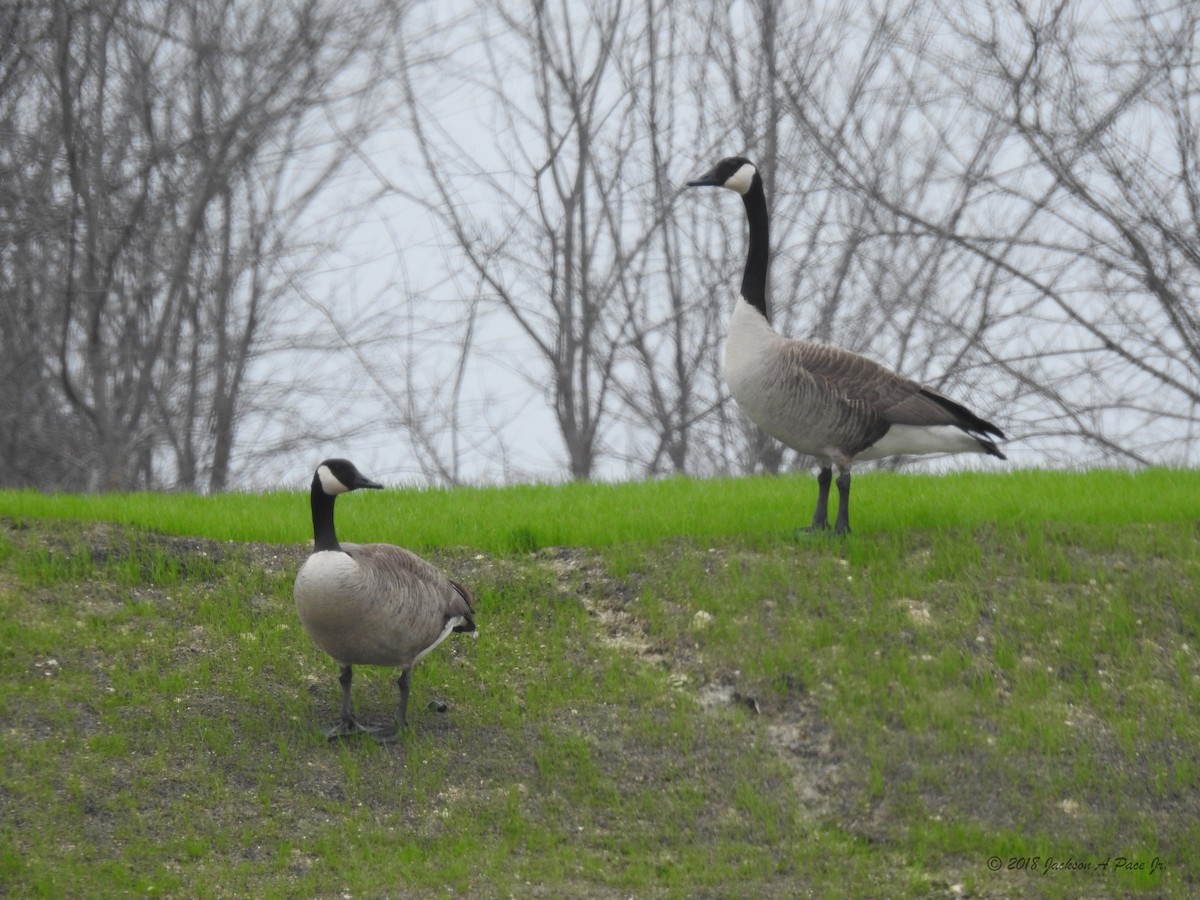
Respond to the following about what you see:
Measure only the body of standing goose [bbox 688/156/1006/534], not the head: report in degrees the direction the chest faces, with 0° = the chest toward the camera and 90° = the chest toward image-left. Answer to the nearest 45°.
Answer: approximately 90°

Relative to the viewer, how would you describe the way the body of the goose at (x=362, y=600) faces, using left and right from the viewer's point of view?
facing the viewer and to the left of the viewer

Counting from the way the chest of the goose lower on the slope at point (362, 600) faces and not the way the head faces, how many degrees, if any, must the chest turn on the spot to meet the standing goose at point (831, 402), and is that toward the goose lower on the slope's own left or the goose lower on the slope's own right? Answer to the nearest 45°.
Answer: approximately 180°

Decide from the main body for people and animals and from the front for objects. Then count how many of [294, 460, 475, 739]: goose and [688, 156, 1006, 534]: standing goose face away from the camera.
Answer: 0

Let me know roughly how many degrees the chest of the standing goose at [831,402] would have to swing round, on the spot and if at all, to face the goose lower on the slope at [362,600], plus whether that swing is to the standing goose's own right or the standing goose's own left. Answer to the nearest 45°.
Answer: approximately 45° to the standing goose's own left
